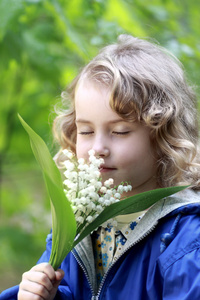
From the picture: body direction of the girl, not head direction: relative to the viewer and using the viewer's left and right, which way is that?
facing the viewer and to the left of the viewer

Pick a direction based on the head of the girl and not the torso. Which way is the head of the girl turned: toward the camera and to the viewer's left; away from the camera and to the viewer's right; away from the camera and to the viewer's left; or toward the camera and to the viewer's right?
toward the camera and to the viewer's left
